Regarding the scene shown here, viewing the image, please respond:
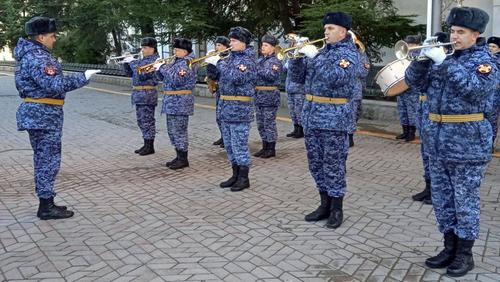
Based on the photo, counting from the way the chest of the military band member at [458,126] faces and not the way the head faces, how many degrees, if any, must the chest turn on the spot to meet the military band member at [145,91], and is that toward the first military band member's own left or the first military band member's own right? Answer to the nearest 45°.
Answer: approximately 90° to the first military band member's own right

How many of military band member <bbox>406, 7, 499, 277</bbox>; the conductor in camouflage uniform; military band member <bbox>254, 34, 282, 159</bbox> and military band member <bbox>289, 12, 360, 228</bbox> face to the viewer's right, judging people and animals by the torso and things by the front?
1

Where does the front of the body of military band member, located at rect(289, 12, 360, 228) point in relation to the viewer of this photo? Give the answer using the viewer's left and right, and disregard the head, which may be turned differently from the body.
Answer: facing the viewer and to the left of the viewer

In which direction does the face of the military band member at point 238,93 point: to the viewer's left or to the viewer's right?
to the viewer's left

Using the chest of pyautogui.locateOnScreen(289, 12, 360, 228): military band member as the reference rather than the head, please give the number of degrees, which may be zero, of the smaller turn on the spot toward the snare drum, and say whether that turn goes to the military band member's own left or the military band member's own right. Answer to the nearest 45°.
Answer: approximately 180°

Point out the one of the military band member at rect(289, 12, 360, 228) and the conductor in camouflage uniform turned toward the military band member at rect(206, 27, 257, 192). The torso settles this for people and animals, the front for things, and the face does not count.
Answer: the conductor in camouflage uniform

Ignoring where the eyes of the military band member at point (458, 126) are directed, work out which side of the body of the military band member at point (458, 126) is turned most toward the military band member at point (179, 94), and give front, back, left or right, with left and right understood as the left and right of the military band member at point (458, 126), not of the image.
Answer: right

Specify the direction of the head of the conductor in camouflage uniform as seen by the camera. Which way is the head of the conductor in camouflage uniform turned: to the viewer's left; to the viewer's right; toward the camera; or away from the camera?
to the viewer's right

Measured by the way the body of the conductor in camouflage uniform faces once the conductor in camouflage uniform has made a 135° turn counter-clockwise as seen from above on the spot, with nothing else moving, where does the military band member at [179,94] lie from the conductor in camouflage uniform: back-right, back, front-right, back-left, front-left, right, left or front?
right

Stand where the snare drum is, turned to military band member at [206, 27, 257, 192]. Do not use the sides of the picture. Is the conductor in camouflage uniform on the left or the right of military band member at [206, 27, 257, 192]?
left

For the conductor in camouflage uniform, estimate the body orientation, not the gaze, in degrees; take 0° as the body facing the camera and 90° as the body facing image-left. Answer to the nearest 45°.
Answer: approximately 270°

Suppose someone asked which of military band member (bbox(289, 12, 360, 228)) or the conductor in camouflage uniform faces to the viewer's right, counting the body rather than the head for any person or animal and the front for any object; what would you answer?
the conductor in camouflage uniform

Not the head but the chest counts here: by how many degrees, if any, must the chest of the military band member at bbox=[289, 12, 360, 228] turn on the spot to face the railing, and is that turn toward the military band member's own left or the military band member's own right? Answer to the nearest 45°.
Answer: approximately 135° to the military band member's own right
